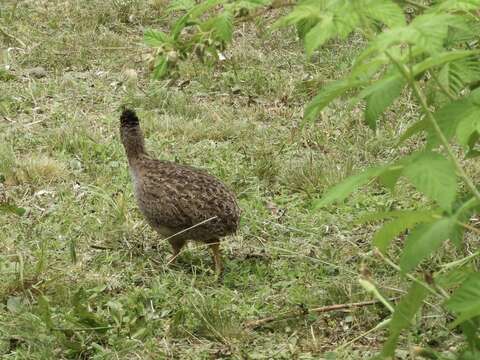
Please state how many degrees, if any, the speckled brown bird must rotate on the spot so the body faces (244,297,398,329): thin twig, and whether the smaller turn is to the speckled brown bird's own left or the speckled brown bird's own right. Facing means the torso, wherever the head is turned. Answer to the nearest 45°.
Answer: approximately 180°

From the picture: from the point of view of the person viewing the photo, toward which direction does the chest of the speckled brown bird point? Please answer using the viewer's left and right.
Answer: facing away from the viewer and to the left of the viewer
